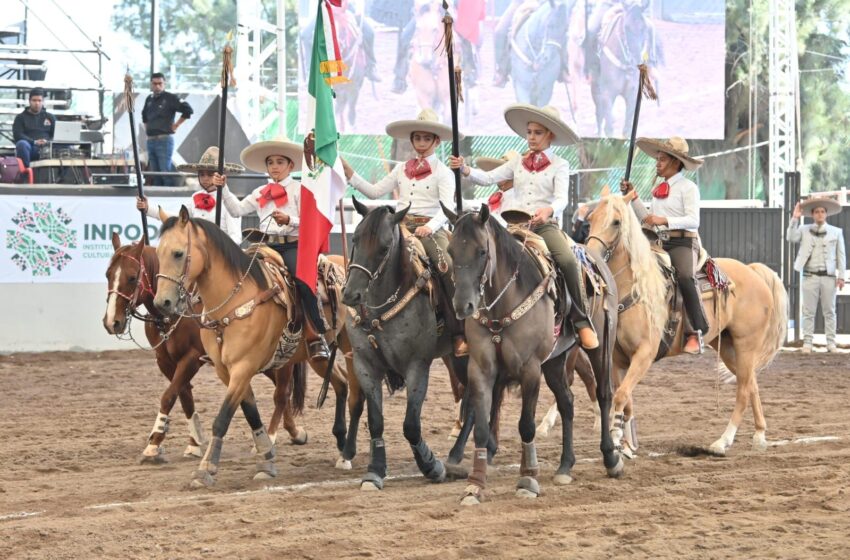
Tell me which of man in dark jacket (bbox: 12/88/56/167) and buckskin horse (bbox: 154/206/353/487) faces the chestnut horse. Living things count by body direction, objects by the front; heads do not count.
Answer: the man in dark jacket

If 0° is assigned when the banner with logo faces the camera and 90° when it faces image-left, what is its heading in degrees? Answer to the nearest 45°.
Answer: approximately 0°

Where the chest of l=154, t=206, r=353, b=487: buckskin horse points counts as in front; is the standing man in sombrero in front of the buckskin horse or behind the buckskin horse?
behind

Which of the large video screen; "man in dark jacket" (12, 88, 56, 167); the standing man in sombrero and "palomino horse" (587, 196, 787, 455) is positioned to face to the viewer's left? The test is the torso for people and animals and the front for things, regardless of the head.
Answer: the palomino horse

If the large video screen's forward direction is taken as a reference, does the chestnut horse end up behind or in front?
in front

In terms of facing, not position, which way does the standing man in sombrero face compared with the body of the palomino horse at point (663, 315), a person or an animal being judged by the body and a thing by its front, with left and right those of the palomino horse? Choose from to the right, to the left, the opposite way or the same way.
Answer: to the left

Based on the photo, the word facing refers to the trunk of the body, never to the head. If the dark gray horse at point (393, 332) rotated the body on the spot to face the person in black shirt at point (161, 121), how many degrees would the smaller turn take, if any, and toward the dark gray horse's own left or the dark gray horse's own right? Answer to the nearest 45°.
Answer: approximately 135° to the dark gray horse's own right

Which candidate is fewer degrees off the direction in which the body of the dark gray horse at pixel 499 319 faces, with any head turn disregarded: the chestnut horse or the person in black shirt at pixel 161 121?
the chestnut horse
